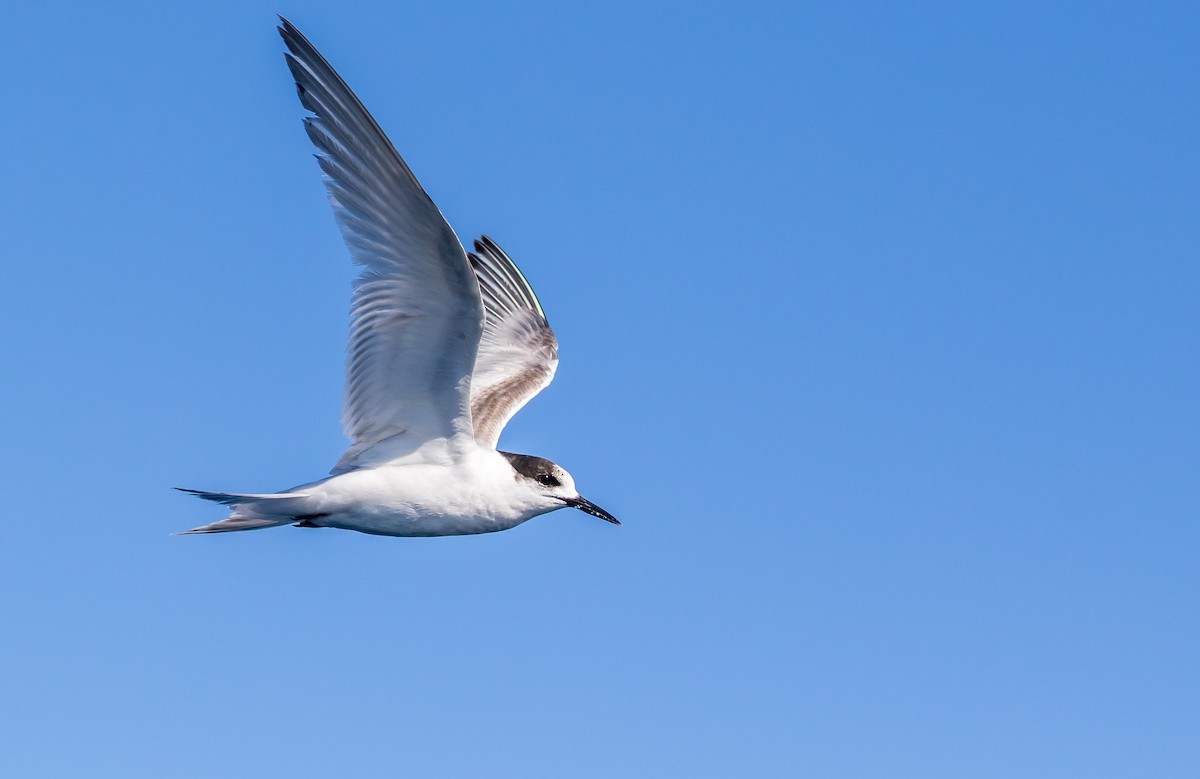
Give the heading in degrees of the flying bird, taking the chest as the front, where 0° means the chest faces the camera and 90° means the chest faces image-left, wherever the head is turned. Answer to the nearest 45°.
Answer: approximately 270°
